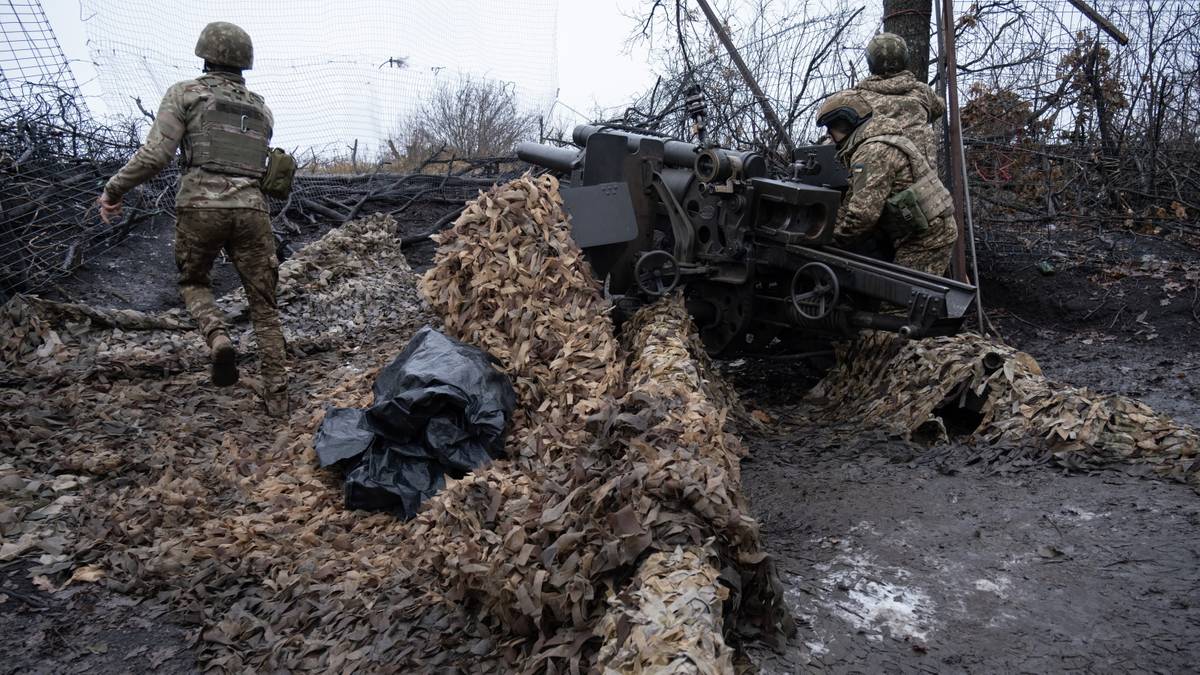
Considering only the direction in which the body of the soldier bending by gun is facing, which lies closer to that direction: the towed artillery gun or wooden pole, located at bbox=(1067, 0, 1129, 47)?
the towed artillery gun

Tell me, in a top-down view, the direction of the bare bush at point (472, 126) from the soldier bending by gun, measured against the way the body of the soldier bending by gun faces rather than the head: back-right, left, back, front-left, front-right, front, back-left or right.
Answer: front-right

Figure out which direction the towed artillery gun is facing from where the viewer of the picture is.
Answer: facing away from the viewer and to the left of the viewer

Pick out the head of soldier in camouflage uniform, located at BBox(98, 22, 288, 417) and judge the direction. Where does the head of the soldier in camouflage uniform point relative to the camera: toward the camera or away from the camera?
away from the camera

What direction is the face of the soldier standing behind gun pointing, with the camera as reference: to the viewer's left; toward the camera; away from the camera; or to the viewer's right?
away from the camera

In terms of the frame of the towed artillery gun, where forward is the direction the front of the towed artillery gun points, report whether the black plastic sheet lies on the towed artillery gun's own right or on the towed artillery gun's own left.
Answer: on the towed artillery gun's own left

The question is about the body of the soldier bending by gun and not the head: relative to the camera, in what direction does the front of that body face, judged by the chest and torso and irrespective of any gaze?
to the viewer's left

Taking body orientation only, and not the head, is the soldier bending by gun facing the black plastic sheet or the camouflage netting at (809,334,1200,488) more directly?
the black plastic sheet

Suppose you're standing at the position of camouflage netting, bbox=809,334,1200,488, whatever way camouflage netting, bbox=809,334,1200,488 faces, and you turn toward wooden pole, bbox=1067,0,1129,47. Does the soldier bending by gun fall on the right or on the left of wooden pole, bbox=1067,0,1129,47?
left

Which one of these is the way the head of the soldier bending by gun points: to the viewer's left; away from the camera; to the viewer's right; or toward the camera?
to the viewer's left

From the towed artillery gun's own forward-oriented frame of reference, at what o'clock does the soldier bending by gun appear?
The soldier bending by gun is roughly at 4 o'clock from the towed artillery gun.

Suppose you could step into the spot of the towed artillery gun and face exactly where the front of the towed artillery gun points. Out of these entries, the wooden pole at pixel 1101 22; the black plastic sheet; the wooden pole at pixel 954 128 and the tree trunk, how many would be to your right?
3

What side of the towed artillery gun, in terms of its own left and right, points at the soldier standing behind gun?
right

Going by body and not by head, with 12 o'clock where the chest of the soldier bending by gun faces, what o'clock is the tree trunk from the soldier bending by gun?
The tree trunk is roughly at 3 o'clock from the soldier bending by gun.

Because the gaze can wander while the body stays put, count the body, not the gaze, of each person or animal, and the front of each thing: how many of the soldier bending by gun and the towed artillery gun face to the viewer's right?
0
